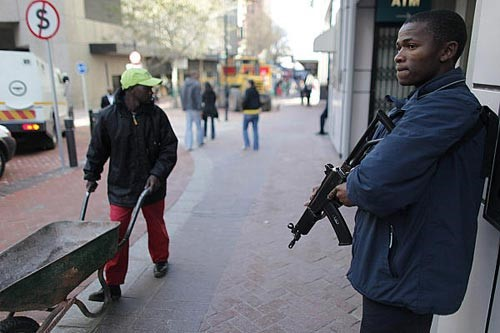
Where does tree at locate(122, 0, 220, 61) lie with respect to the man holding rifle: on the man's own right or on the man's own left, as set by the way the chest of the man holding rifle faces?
on the man's own right

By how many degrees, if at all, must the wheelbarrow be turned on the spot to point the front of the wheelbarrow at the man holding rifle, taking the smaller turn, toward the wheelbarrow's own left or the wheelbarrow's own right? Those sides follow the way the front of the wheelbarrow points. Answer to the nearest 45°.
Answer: approximately 90° to the wheelbarrow's own left

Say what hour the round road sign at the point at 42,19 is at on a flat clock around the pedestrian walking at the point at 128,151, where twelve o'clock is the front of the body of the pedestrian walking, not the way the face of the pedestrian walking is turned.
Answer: The round road sign is roughly at 4 o'clock from the pedestrian walking.

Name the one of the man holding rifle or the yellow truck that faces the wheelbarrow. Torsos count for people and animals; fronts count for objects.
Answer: the man holding rifle

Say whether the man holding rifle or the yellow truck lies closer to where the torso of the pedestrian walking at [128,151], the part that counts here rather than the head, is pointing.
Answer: the man holding rifle

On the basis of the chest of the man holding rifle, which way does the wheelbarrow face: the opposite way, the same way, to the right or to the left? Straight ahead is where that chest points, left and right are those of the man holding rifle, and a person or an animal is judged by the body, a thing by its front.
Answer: to the left

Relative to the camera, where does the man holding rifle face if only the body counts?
to the viewer's left

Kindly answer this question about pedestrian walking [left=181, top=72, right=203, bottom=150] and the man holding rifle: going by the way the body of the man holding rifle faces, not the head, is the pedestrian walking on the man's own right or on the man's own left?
on the man's own right

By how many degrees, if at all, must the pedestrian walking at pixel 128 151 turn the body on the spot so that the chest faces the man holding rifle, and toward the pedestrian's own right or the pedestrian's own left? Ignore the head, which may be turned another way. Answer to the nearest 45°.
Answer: approximately 90° to the pedestrian's own left

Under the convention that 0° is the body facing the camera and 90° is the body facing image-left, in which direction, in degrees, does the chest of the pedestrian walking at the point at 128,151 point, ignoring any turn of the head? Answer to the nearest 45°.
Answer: approximately 45°

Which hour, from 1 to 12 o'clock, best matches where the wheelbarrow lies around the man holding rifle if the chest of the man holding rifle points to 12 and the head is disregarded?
The wheelbarrow is roughly at 12 o'clock from the man holding rifle.

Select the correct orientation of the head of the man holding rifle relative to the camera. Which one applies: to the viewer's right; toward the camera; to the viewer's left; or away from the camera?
to the viewer's left

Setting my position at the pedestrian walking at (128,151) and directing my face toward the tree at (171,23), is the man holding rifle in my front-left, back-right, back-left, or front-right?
back-right
